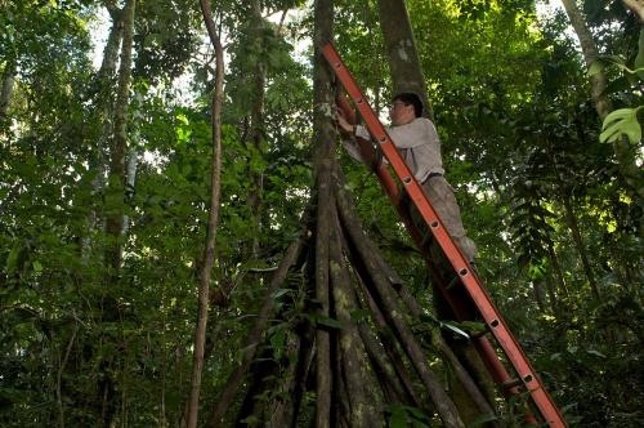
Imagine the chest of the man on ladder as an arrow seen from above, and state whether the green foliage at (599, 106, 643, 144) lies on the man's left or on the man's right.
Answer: on the man's left

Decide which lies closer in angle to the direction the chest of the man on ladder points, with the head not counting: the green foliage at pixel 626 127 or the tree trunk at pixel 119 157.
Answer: the tree trunk

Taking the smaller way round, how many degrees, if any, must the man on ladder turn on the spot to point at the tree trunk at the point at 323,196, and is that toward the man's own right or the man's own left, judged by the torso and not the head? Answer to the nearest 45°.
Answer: approximately 45° to the man's own left

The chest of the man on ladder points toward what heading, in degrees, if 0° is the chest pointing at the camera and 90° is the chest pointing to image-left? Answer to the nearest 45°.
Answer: approximately 90°

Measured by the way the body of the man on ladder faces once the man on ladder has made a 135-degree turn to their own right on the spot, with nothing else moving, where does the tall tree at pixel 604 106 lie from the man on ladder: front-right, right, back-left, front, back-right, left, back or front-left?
front

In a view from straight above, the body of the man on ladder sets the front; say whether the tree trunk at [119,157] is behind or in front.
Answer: in front

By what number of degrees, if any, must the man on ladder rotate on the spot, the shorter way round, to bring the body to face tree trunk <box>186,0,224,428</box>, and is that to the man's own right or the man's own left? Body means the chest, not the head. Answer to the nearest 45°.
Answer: approximately 45° to the man's own left
